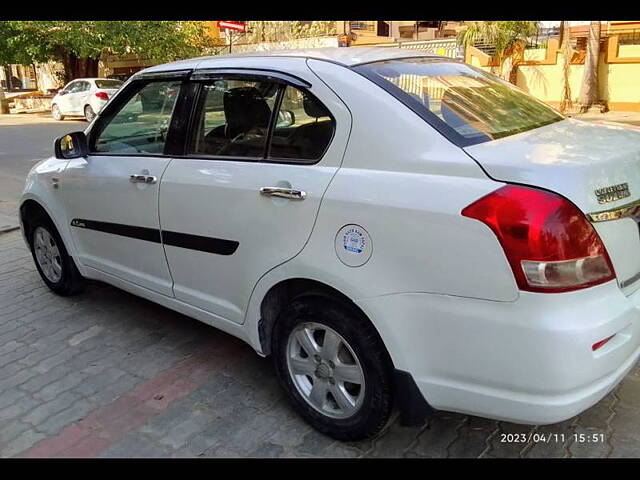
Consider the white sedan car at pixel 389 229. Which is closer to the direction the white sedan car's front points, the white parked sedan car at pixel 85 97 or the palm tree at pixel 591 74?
the white parked sedan car

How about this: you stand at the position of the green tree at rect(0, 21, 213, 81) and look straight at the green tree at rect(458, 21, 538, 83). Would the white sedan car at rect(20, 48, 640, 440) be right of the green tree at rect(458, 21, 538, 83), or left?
right

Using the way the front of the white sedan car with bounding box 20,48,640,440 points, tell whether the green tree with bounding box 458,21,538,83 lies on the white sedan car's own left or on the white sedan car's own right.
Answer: on the white sedan car's own right

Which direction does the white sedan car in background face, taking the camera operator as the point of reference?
facing away from the viewer and to the left of the viewer

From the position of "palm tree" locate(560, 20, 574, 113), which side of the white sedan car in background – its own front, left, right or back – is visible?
back

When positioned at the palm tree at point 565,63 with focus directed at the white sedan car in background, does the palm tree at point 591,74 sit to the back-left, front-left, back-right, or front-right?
back-left

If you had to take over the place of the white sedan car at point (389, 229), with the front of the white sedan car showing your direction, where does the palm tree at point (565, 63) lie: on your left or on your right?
on your right

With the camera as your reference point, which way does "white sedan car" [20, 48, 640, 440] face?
facing away from the viewer and to the left of the viewer

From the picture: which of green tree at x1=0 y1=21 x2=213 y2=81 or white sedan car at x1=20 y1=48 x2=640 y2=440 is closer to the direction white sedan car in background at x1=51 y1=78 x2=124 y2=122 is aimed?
the green tree
